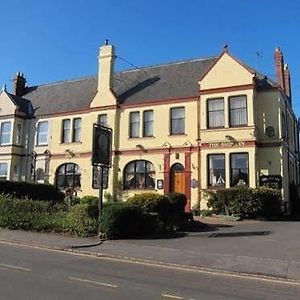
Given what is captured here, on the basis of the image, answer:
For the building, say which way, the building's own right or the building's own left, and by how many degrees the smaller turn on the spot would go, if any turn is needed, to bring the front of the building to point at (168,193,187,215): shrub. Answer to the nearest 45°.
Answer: approximately 45° to the building's own left

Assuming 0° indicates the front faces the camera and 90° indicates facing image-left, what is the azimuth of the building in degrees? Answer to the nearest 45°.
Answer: approximately 45°

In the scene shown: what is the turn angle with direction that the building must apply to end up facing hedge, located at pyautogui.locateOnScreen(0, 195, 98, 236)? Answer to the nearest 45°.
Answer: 0° — it already faces it

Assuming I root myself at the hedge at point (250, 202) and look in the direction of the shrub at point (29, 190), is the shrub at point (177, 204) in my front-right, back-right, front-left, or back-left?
front-left

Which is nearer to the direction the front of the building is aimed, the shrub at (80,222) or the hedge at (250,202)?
the shrub

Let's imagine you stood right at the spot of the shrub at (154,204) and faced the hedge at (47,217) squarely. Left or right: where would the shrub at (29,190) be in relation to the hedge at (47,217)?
right

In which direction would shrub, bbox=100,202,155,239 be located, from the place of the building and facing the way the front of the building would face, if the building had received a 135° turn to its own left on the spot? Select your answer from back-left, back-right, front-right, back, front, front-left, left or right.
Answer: right
